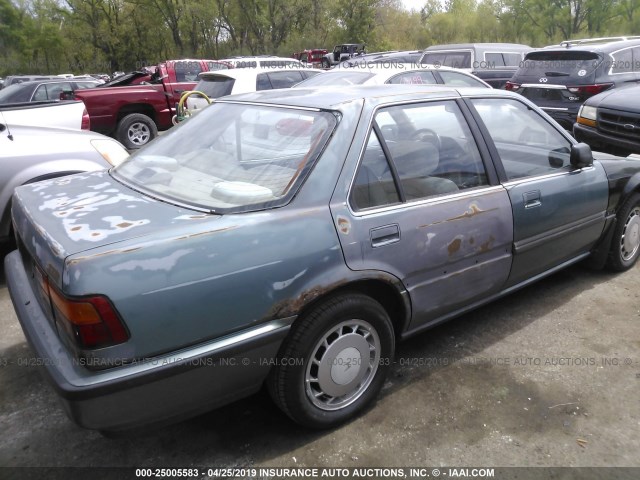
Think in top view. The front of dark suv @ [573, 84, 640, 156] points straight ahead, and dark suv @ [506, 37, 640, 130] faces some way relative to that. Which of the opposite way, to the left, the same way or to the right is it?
the opposite way

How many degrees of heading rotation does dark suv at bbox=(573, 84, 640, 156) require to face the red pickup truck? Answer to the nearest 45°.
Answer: approximately 45° to its right

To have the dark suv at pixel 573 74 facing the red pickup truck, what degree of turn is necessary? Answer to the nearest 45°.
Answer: approximately 135° to its left

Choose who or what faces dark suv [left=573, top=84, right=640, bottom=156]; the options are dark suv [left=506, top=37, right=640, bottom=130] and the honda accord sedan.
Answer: the honda accord sedan

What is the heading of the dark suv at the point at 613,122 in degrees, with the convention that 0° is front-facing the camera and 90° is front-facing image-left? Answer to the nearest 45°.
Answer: approximately 45°

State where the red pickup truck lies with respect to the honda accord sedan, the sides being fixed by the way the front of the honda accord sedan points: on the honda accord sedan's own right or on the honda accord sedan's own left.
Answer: on the honda accord sedan's own left

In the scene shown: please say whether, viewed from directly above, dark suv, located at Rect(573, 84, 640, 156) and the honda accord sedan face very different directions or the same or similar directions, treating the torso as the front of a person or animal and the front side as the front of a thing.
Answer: very different directions

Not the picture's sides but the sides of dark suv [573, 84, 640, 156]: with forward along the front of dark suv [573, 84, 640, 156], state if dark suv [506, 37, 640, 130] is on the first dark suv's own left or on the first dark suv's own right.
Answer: on the first dark suv's own right

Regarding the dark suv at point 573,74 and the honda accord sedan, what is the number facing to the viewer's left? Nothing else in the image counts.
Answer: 0

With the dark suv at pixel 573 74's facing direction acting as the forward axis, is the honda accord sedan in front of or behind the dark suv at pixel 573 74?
behind

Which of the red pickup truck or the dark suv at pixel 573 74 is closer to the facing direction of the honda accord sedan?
the dark suv

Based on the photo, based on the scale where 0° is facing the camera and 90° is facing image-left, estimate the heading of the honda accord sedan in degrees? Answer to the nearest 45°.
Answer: approximately 225°

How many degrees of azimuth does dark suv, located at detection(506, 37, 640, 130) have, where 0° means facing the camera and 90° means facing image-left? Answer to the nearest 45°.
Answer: approximately 225°
